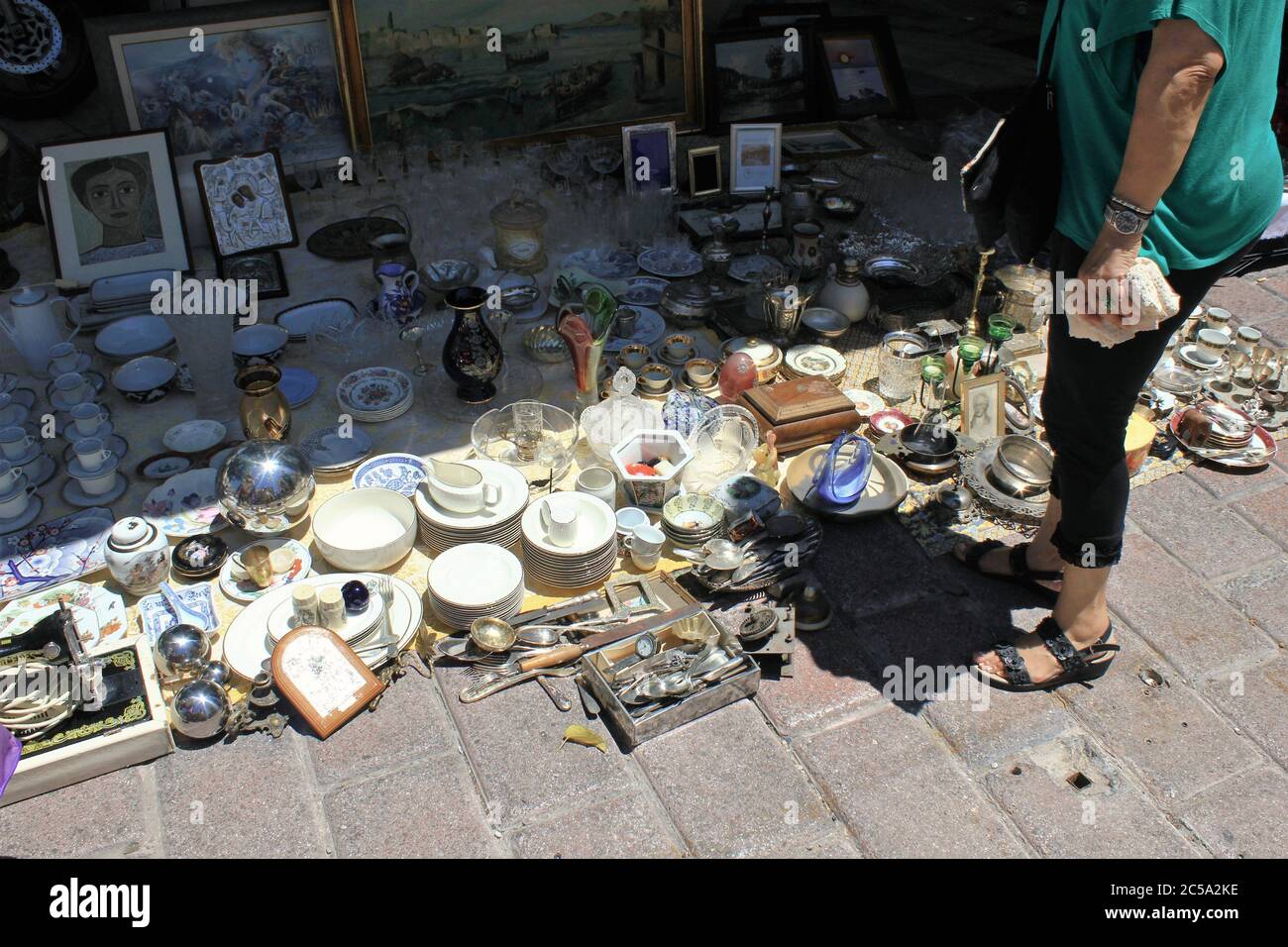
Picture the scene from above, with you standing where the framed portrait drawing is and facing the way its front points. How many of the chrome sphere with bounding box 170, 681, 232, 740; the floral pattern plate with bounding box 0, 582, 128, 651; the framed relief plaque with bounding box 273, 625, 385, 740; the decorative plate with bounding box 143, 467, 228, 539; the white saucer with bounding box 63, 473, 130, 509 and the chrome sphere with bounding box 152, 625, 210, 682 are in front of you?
6

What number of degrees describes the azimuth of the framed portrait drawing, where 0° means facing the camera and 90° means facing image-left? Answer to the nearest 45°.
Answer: approximately 0°

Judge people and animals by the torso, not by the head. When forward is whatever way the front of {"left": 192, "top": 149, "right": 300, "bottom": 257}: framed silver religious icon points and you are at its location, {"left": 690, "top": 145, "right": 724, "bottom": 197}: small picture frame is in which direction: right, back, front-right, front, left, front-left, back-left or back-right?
left

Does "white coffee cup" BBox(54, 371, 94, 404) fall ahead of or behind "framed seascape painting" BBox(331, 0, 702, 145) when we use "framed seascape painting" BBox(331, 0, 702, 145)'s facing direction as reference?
ahead

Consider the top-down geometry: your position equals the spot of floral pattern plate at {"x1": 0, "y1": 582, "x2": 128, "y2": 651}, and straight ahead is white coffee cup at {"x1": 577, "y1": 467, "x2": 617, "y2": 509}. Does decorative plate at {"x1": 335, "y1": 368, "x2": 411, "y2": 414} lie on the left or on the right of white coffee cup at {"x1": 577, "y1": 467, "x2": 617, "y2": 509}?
left

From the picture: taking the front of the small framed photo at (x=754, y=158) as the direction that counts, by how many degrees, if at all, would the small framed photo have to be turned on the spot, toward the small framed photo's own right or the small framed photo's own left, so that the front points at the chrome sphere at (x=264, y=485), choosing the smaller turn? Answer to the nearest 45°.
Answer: approximately 45° to the small framed photo's own right

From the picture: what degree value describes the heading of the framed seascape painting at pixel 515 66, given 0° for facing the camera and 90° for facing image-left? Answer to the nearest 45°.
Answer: approximately 0°

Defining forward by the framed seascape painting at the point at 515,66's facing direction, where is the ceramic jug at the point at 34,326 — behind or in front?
in front
